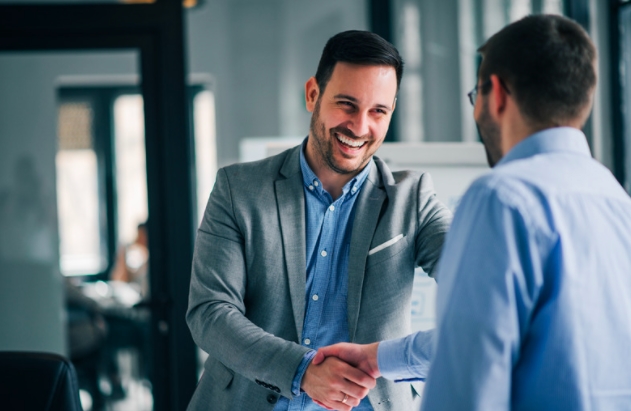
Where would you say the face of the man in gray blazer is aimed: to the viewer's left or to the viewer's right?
to the viewer's right

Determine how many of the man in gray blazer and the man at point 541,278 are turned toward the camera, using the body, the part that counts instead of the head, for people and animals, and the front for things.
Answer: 1

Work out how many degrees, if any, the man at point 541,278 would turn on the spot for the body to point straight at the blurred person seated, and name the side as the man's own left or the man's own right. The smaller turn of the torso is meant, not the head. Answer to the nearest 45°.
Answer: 0° — they already face them

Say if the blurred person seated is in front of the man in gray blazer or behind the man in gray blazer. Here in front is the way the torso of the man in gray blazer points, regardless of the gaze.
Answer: behind

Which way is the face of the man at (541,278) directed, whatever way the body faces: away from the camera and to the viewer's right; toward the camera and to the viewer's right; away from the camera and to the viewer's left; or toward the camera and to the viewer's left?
away from the camera and to the viewer's left

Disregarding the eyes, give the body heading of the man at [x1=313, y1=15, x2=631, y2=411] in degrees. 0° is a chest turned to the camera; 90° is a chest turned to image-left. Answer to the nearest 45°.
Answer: approximately 135°
